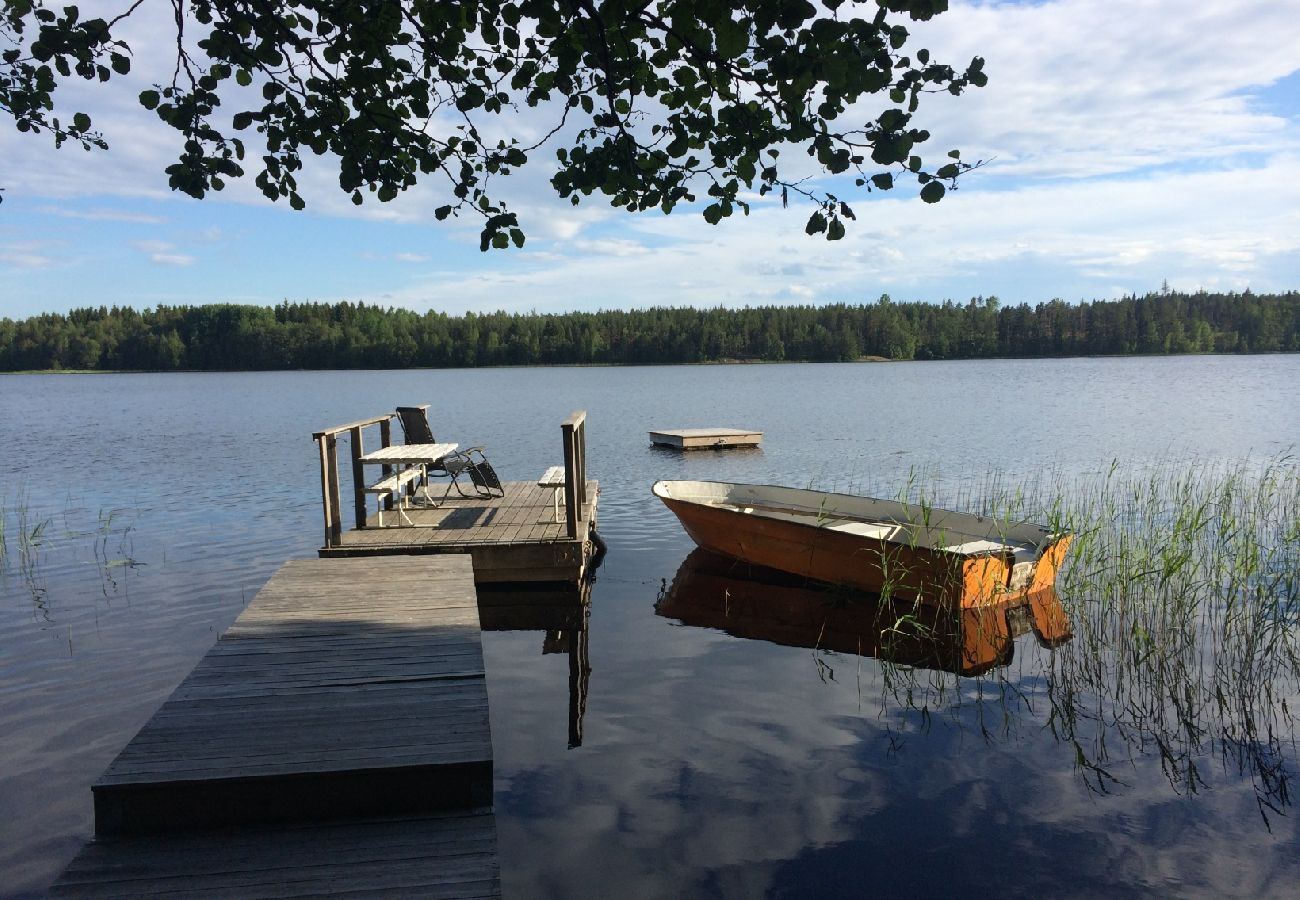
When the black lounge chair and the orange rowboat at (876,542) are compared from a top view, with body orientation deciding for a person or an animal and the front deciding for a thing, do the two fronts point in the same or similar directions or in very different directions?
very different directions

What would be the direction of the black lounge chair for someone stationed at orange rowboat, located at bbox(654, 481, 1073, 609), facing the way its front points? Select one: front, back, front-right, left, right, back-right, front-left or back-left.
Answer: front-left

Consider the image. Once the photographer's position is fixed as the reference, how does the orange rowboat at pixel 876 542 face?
facing away from the viewer and to the left of the viewer

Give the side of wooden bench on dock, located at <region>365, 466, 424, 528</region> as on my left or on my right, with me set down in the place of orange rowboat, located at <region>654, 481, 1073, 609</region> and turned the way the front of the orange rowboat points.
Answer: on my left

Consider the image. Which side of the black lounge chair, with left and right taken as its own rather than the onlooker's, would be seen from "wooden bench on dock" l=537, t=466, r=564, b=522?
front

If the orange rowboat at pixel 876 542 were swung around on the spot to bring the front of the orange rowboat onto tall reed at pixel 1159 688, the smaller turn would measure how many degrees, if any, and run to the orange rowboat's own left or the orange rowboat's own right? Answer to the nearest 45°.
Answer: approximately 180°

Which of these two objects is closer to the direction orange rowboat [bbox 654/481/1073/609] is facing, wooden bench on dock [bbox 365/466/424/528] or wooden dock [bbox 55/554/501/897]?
the wooden bench on dock

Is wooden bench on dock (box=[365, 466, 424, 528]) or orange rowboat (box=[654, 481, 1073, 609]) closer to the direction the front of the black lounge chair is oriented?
the orange rowboat

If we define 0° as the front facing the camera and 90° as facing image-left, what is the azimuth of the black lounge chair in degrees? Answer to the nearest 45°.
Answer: approximately 315°

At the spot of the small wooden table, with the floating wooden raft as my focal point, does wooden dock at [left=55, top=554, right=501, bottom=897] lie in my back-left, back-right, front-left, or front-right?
back-right

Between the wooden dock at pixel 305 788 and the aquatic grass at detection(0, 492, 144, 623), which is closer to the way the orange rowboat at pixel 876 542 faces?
the aquatic grass

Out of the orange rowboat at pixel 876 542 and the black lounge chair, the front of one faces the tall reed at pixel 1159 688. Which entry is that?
the black lounge chair

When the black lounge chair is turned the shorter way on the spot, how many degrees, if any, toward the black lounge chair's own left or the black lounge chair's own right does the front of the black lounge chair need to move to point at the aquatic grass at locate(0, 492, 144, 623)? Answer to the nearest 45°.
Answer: approximately 135° to the black lounge chair's own right
